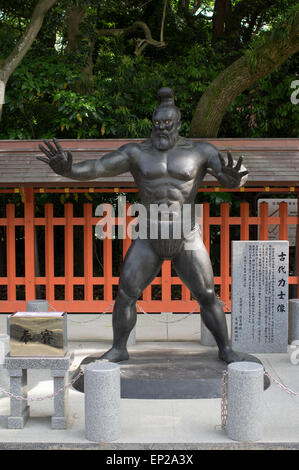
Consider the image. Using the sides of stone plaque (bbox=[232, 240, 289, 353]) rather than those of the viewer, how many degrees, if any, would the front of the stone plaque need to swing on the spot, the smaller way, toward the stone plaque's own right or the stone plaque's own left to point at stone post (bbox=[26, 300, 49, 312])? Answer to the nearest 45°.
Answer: approximately 90° to the stone plaque's own right

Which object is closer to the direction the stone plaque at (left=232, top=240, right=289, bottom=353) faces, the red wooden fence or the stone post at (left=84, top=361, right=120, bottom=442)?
the stone post

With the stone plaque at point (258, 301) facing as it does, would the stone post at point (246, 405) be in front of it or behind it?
in front

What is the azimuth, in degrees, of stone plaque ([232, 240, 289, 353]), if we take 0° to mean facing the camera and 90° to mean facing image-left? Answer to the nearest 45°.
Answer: approximately 0°

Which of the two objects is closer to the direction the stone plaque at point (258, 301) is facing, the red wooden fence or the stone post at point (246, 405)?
the stone post

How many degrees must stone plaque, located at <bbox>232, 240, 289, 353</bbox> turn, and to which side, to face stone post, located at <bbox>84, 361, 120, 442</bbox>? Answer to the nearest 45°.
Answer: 0° — it already faces it

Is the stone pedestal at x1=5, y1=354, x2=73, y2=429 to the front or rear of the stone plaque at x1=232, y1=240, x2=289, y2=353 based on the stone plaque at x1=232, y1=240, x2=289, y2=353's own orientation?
to the front

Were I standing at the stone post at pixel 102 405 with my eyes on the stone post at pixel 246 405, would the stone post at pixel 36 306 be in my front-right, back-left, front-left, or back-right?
back-left
